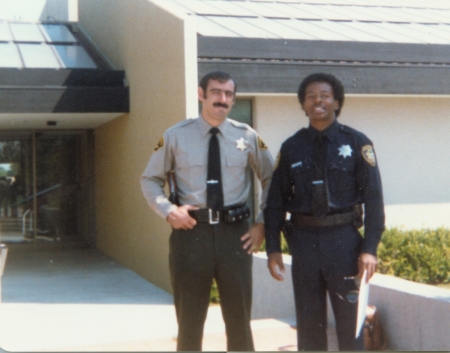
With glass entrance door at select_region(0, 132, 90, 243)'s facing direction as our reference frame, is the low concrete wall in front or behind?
in front

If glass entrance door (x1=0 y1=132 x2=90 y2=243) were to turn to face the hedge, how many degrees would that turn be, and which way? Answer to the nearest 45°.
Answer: approximately 45° to its left

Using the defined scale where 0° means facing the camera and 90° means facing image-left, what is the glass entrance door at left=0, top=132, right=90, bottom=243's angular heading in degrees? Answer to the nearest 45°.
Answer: approximately 0°
